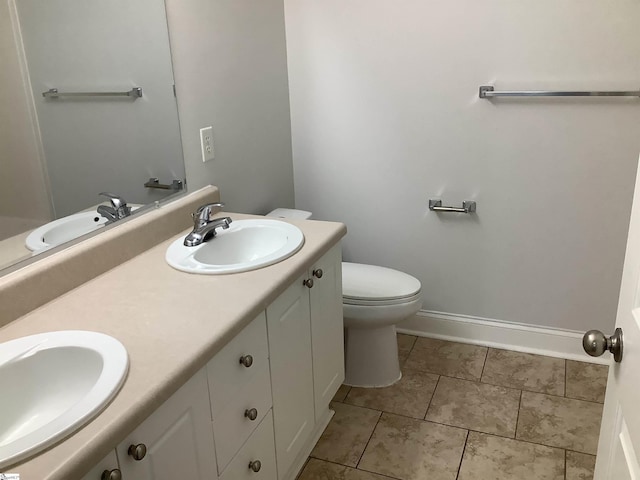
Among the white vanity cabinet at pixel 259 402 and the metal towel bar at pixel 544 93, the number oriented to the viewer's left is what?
0

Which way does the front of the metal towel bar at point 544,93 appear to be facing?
toward the camera

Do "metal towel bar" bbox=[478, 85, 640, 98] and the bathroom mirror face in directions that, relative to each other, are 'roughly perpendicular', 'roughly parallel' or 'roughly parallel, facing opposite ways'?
roughly perpendicular

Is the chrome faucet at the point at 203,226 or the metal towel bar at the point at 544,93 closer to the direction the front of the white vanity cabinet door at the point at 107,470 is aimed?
the metal towel bar

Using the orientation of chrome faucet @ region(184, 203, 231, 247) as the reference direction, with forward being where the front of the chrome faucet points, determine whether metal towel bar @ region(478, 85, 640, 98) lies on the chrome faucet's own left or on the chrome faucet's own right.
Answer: on the chrome faucet's own left

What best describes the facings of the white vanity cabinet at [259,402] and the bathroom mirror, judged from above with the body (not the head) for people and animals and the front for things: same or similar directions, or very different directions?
same or similar directions

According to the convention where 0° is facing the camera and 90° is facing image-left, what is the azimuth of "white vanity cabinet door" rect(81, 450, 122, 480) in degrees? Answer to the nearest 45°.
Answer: approximately 315°

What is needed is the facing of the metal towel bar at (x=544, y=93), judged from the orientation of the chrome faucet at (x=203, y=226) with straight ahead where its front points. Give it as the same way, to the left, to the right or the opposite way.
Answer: to the right

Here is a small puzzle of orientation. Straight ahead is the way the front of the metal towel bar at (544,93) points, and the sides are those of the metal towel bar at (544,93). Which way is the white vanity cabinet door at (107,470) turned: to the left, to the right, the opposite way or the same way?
to the left

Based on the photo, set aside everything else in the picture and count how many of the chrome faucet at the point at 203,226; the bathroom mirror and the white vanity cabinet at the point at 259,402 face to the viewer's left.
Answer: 0

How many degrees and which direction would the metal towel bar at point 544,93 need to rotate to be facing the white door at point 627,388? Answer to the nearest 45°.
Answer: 0° — it already faces it

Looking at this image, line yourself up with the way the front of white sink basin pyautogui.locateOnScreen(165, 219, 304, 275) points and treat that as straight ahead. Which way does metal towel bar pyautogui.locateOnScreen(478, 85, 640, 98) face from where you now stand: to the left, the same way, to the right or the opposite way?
to the right

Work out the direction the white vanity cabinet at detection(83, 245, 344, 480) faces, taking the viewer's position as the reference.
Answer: facing the viewer and to the right of the viewer

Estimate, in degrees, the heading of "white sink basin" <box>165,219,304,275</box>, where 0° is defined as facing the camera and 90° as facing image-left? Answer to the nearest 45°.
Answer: approximately 315°

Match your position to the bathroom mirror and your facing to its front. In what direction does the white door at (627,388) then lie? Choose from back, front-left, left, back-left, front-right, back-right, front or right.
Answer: front
